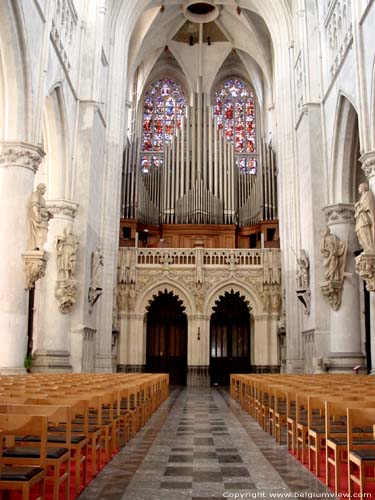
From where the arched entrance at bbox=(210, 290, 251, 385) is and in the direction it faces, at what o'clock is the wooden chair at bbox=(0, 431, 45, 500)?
The wooden chair is roughly at 12 o'clock from the arched entrance.

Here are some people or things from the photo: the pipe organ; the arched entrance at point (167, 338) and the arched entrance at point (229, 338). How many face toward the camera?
3

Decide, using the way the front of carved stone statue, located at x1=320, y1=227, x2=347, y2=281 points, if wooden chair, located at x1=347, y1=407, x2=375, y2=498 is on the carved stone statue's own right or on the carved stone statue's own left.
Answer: on the carved stone statue's own left

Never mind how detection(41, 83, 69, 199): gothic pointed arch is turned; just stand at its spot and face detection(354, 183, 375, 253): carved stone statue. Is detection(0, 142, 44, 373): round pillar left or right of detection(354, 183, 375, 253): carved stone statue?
right

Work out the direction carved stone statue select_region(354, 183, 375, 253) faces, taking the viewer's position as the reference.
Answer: facing the viewer and to the left of the viewer

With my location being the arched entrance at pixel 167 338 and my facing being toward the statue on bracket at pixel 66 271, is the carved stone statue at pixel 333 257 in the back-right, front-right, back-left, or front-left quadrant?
front-left

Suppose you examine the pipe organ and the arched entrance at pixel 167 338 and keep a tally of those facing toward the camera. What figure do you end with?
2

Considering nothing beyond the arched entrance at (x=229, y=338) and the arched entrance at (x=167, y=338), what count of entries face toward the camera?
2

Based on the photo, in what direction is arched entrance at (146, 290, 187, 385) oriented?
toward the camera

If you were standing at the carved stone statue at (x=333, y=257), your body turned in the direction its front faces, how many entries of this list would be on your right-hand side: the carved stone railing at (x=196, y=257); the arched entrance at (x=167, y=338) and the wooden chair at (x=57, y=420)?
2

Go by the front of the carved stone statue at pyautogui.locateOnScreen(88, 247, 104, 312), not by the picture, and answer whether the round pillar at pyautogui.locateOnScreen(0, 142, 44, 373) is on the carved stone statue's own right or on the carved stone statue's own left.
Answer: on the carved stone statue's own right

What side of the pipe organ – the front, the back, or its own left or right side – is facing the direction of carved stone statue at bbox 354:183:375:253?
front
